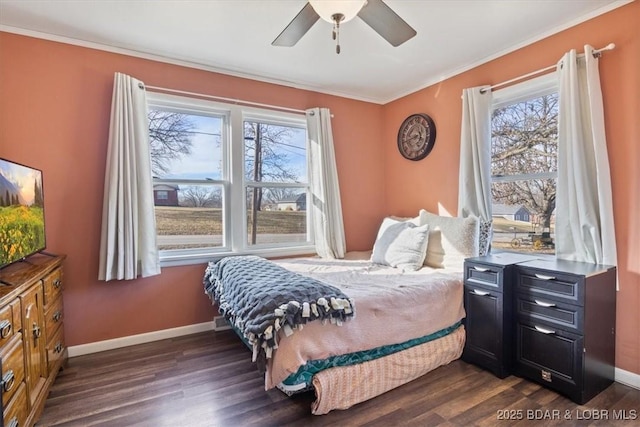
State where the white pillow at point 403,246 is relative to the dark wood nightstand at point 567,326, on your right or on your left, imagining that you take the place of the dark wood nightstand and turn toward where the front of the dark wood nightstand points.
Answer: on your right

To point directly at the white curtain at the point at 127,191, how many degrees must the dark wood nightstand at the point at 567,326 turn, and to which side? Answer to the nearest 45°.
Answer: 0° — it already faces it

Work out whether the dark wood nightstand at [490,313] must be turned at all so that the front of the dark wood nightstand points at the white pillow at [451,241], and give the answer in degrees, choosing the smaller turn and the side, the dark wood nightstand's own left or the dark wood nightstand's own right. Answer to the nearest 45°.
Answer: approximately 90° to the dark wood nightstand's own right

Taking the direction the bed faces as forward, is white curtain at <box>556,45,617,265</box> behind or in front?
behind

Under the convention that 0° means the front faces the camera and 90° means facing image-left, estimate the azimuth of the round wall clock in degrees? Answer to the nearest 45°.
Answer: approximately 45°
